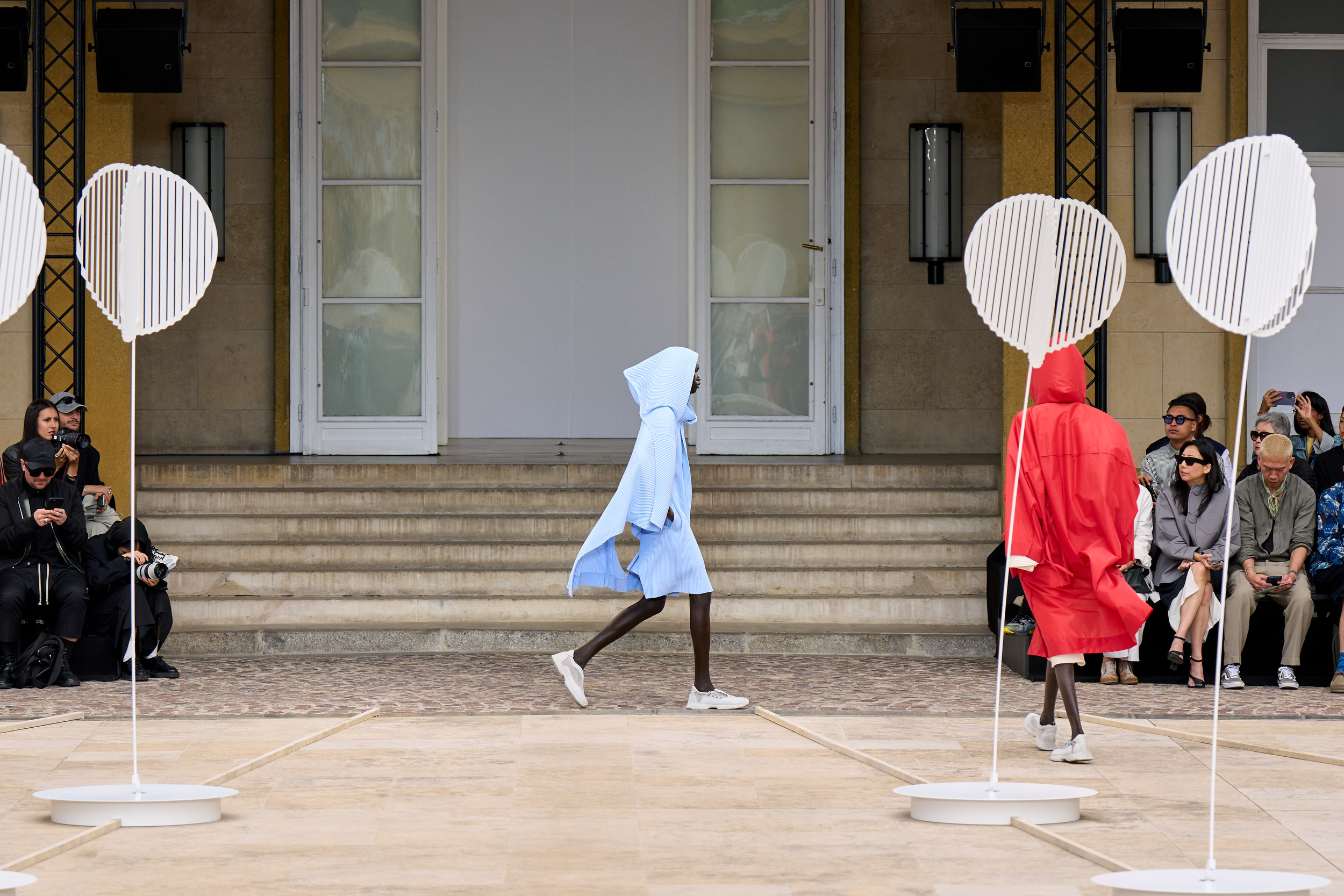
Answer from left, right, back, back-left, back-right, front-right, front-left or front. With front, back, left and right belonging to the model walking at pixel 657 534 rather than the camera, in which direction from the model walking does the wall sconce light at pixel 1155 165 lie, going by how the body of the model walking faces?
front-left

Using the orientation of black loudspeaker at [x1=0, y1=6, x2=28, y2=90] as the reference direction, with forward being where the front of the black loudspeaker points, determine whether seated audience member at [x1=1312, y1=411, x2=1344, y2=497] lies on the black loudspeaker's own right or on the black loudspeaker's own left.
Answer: on the black loudspeaker's own left

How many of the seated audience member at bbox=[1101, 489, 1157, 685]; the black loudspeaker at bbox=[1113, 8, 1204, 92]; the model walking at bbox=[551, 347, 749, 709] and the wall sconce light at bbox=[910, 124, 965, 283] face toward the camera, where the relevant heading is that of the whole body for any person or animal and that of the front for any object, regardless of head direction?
3

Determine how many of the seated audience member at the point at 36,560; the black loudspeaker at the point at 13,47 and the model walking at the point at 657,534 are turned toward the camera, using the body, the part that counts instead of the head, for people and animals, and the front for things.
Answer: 2

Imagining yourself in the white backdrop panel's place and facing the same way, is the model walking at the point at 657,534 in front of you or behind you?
in front

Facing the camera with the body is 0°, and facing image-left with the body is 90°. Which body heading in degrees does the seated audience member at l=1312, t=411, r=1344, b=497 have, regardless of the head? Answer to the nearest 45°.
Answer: approximately 0°

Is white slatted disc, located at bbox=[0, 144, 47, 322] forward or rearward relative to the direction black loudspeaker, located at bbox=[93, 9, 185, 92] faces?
forward

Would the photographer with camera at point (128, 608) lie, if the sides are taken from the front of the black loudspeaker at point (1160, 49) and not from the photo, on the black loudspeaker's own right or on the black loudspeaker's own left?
on the black loudspeaker's own right

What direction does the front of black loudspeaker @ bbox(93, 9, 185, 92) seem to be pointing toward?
toward the camera

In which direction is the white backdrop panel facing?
toward the camera

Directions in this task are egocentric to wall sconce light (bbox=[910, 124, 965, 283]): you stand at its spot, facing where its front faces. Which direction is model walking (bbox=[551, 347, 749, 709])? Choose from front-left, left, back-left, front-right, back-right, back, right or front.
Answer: front

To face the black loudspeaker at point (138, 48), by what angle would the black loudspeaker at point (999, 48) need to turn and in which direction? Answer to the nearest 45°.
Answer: approximately 90° to its right
